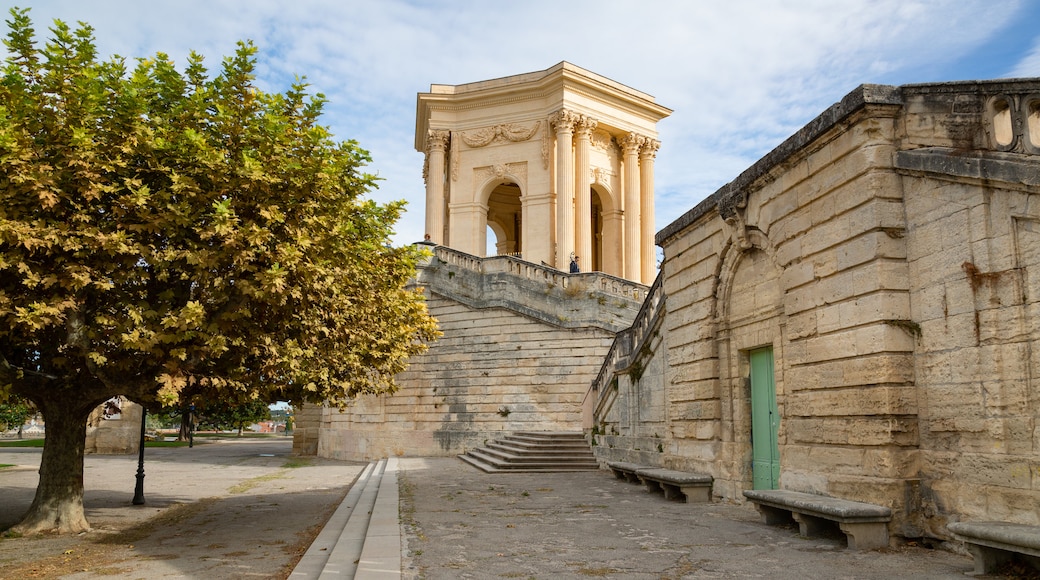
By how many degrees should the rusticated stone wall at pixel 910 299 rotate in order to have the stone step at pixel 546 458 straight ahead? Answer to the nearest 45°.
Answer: approximately 90° to its right

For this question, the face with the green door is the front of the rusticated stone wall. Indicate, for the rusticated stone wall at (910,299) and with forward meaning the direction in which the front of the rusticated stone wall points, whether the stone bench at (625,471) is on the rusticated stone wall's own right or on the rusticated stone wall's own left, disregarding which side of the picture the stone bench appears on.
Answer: on the rusticated stone wall's own right

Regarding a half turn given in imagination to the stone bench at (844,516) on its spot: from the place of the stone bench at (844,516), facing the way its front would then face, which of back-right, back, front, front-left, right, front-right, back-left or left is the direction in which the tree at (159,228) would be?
back-left

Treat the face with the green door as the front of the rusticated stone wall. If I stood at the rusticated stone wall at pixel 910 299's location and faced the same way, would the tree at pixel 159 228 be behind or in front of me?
in front

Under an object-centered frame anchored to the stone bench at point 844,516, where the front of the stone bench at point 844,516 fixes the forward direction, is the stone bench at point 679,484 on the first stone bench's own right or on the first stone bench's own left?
on the first stone bench's own right

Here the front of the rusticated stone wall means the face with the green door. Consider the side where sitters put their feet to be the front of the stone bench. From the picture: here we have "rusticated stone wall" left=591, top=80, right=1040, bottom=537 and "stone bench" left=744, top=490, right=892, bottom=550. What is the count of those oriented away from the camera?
0

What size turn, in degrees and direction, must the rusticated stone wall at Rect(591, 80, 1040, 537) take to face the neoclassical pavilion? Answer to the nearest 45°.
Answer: approximately 90° to its right

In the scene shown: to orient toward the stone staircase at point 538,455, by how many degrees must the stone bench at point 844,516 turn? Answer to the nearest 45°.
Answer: approximately 90° to its right

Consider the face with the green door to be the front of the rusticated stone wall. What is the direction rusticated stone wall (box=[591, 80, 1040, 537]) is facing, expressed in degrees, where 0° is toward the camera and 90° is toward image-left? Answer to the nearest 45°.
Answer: approximately 45°

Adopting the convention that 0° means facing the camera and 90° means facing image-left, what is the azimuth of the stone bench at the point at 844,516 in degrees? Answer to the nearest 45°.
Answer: approximately 45°
